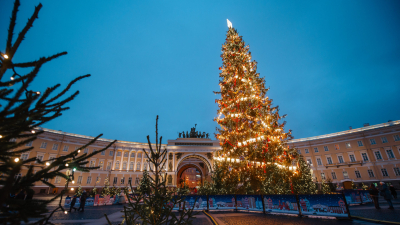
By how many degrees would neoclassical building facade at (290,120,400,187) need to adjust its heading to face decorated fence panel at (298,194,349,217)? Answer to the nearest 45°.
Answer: approximately 45° to its left

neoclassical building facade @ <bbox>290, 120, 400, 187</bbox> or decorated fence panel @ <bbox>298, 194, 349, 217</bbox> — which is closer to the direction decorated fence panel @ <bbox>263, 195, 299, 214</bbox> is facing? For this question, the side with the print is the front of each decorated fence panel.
the decorated fence panel

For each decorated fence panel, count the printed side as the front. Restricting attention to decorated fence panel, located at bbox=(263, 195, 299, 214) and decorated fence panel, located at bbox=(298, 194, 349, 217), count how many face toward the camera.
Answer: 2

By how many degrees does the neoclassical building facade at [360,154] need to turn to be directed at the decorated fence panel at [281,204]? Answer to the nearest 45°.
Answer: approximately 45° to its left

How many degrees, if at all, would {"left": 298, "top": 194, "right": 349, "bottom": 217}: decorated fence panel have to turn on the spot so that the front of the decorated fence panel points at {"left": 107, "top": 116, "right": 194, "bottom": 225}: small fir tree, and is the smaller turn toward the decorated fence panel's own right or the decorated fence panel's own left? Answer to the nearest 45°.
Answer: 0° — it already faces it

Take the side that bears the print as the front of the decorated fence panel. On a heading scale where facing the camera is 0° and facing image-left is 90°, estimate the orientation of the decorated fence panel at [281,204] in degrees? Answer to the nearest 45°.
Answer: approximately 0°

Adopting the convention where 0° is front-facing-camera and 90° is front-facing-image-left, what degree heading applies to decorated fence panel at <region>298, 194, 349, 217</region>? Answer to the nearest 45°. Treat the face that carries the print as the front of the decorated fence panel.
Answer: approximately 0°
